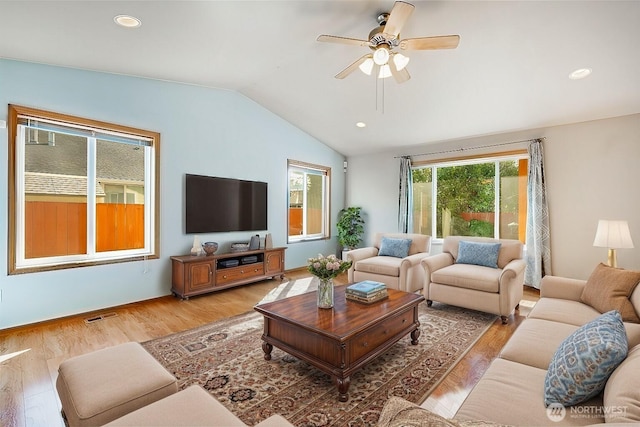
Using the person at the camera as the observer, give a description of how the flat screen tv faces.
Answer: facing the viewer and to the right of the viewer

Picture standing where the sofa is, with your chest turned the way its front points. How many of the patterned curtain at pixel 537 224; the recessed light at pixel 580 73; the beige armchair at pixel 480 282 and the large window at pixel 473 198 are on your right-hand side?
4

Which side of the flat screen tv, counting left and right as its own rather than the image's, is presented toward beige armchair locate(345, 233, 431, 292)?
front

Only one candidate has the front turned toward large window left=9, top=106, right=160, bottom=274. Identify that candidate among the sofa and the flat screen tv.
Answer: the sofa

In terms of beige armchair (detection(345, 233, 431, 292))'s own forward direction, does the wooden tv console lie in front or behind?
in front

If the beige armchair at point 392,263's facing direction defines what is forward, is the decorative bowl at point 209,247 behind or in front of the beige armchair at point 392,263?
in front

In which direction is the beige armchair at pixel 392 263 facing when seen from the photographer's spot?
facing the viewer and to the left of the viewer

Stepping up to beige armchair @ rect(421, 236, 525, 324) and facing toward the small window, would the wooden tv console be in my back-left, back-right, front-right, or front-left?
front-left

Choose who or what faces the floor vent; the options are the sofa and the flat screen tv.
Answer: the sofa

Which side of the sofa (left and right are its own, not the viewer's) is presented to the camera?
left

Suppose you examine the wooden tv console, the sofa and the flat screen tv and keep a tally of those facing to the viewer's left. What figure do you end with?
1

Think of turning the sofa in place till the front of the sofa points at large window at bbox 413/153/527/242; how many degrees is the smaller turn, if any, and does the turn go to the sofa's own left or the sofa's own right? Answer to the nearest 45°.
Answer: approximately 90° to the sofa's own right
